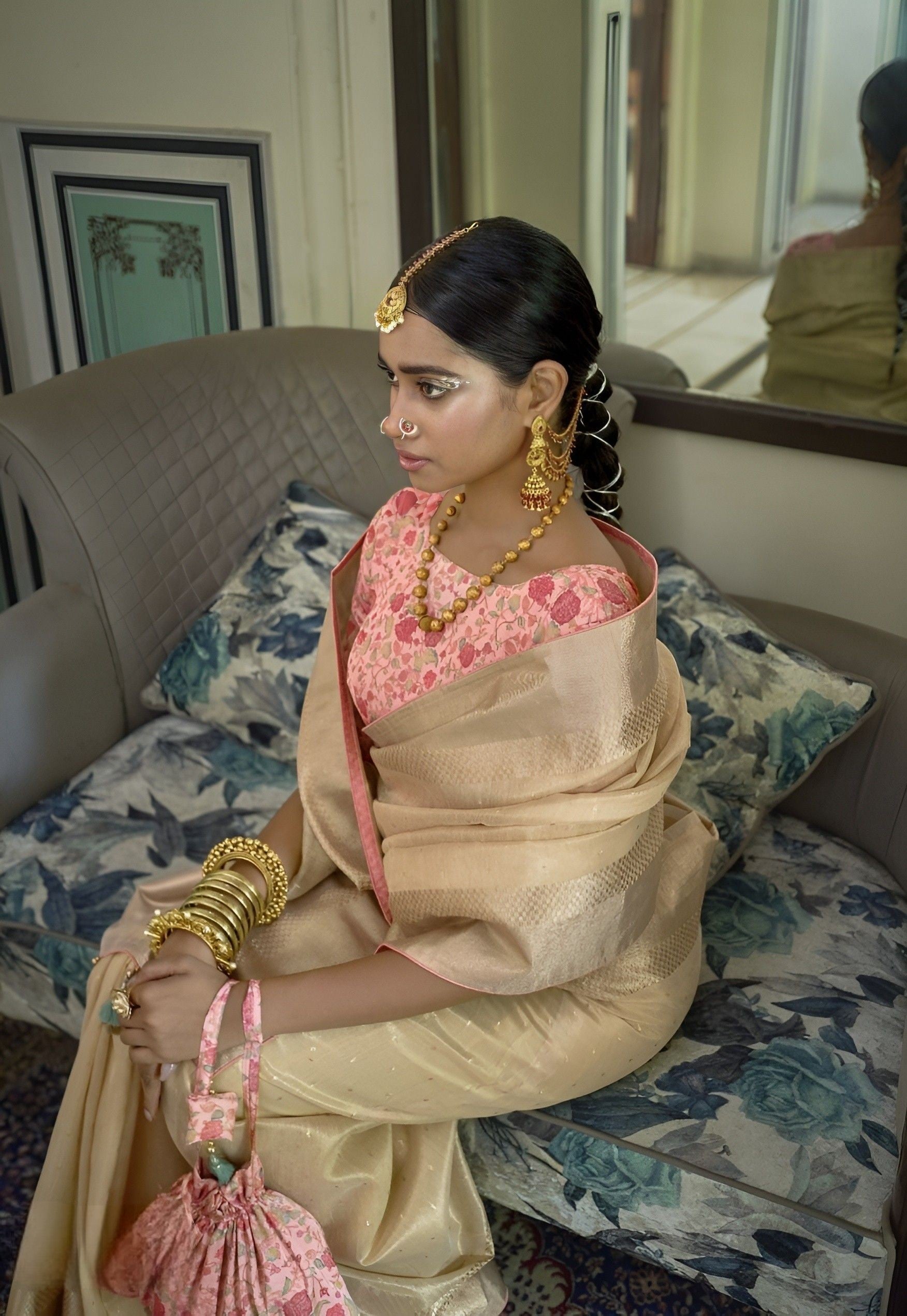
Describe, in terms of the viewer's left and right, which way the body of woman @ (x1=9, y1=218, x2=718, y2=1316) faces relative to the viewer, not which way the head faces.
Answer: facing the viewer and to the left of the viewer

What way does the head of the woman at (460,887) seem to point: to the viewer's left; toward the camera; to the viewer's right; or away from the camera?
to the viewer's left

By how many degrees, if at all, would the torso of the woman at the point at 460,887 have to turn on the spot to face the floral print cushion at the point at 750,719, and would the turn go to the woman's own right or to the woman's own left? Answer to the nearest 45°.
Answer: approximately 180°

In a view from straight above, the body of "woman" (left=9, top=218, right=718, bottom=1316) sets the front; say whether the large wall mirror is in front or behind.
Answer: behind

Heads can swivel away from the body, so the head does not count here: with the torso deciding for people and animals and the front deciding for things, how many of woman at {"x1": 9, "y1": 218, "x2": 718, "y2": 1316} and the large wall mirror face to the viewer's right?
0

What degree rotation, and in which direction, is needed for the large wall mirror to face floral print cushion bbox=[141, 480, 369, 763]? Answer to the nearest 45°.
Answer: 0° — it already faces it
